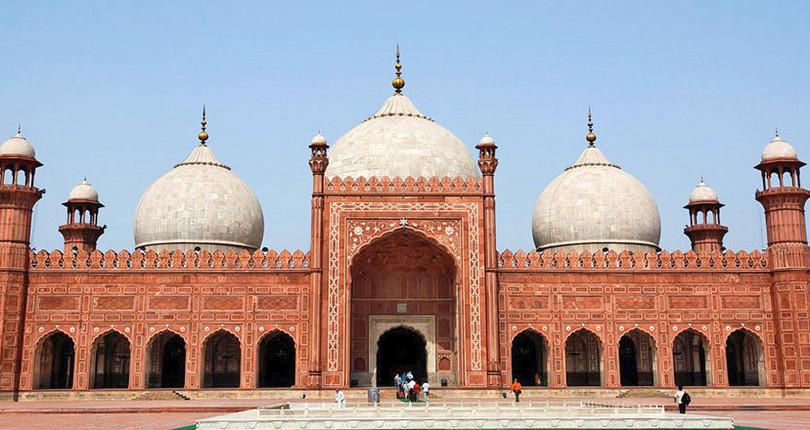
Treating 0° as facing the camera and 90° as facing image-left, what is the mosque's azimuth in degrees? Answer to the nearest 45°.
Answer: approximately 0°
